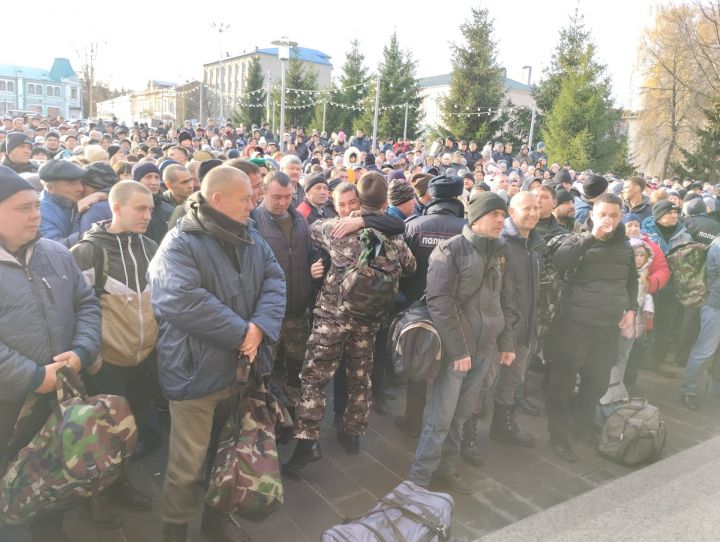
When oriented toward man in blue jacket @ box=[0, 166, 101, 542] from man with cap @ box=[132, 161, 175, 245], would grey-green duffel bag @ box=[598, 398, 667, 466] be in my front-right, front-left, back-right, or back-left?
front-left

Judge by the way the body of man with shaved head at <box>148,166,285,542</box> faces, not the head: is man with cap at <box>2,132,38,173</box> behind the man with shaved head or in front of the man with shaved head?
behind

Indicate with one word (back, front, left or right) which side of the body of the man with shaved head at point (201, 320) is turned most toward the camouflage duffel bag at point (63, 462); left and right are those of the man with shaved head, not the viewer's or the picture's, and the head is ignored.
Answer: right

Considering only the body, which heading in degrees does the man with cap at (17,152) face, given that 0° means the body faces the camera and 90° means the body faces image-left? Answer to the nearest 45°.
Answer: approximately 315°

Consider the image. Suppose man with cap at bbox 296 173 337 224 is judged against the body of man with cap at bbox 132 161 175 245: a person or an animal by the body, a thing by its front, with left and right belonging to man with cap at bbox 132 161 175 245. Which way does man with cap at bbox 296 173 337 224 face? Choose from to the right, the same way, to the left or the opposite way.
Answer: the same way

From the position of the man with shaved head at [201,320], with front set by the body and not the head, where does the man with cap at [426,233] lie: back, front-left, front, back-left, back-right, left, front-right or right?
left

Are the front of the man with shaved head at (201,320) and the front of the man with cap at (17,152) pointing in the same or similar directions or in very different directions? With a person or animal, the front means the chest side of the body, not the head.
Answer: same or similar directions

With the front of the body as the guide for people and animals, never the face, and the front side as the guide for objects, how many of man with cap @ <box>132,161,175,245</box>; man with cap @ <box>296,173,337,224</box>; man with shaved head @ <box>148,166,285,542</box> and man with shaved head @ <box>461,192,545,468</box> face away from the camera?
0

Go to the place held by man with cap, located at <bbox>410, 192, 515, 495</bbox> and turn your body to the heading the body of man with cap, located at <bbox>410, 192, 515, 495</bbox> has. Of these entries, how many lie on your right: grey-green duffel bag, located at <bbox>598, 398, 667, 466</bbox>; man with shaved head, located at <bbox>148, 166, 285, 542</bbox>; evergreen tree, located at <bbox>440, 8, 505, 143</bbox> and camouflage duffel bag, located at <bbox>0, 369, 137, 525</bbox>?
2

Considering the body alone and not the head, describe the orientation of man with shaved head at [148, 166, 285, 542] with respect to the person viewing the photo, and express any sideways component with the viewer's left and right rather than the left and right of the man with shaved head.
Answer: facing the viewer and to the right of the viewer

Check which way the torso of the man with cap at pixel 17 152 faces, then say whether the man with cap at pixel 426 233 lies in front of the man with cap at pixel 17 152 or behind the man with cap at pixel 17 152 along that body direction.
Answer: in front

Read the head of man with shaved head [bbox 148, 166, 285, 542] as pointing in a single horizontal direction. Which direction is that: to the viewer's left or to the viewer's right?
to the viewer's right

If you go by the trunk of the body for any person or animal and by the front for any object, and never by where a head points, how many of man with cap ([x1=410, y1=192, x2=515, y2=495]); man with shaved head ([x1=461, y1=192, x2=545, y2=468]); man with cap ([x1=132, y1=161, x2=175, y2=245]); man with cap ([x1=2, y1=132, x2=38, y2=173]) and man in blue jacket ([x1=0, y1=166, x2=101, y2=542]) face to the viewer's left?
0

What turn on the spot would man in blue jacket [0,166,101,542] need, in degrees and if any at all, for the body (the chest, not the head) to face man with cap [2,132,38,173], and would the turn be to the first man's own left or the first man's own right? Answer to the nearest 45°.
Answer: approximately 135° to the first man's own left

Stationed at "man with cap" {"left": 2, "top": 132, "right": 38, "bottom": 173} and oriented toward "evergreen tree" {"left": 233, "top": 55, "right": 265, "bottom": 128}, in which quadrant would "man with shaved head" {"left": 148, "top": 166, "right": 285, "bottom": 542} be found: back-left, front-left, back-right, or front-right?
back-right
